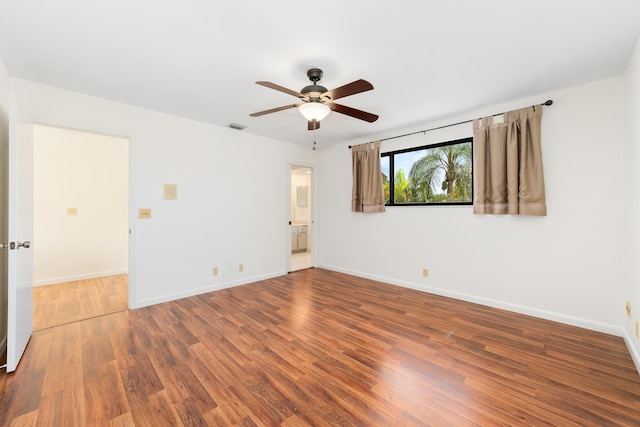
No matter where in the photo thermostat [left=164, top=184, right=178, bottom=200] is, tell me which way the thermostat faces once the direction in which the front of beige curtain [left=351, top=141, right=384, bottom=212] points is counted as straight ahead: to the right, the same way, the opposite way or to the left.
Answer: to the left

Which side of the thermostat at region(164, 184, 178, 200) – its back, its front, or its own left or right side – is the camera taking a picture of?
front

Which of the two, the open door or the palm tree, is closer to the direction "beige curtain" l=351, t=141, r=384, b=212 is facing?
the open door

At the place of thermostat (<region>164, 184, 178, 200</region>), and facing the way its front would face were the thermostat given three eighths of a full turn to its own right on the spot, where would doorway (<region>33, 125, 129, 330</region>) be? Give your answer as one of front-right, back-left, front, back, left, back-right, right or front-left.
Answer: front

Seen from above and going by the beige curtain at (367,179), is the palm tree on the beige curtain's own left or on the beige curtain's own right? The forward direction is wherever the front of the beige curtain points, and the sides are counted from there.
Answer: on the beige curtain's own left

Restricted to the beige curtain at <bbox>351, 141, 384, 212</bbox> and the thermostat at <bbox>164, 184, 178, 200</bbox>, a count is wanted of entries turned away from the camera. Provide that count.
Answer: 0

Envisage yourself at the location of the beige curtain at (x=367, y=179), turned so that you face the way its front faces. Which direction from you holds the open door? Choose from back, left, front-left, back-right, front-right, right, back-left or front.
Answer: front

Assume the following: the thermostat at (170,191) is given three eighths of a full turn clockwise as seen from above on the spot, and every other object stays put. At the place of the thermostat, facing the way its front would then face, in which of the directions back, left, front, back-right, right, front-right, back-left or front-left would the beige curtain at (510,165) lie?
back

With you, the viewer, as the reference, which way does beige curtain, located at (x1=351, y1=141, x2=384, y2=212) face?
facing the viewer and to the left of the viewer

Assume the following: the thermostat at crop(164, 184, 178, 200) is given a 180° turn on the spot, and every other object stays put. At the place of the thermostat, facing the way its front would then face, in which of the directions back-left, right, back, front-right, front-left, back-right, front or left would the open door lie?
back-left

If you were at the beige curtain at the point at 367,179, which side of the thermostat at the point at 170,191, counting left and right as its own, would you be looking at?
left

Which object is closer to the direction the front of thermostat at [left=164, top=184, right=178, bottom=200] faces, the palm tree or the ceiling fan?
the ceiling fan

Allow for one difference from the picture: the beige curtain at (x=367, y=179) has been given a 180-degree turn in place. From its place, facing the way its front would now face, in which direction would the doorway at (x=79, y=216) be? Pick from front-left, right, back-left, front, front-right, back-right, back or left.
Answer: back-left

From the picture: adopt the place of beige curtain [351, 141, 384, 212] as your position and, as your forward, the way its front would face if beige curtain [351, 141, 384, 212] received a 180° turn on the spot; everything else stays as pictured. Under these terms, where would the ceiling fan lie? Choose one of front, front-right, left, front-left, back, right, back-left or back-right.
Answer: back-right

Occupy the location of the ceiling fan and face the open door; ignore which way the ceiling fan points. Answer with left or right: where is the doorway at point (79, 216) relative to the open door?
right
